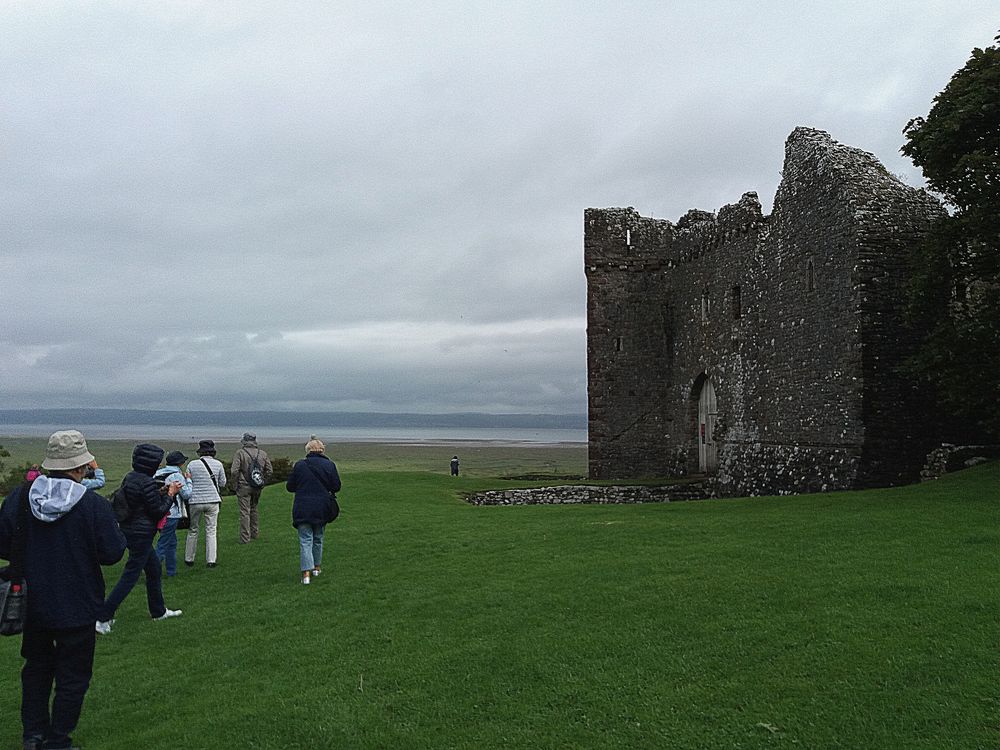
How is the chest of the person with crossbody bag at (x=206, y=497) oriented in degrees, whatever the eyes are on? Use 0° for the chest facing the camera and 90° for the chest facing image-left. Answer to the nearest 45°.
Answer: approximately 180°

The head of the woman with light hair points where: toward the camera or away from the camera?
away from the camera

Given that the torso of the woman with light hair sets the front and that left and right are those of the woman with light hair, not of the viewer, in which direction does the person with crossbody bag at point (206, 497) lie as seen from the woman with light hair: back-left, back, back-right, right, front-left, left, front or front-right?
front-left

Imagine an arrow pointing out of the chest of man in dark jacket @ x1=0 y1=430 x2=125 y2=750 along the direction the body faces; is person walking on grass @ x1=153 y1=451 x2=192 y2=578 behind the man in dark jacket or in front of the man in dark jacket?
in front

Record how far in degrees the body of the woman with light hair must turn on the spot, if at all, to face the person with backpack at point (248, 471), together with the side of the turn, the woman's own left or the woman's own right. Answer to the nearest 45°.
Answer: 0° — they already face them

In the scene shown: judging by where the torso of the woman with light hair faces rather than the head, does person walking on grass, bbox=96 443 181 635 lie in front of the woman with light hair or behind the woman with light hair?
behind

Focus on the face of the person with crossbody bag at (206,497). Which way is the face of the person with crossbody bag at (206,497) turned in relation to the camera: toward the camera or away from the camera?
away from the camera

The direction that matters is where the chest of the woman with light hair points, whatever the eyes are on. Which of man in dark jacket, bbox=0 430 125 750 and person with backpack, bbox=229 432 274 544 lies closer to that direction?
the person with backpack

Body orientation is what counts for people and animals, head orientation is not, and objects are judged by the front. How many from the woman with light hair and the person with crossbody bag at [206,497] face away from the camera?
2

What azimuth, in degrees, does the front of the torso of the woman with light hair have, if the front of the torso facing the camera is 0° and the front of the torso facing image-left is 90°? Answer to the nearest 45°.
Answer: approximately 180°

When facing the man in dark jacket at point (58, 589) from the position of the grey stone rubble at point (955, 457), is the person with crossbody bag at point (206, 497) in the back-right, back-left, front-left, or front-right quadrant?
front-right

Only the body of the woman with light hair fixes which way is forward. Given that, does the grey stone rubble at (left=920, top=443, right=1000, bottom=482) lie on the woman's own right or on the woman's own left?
on the woman's own right

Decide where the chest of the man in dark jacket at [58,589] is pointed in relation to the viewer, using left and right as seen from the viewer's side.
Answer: facing away from the viewer and to the right of the viewer
